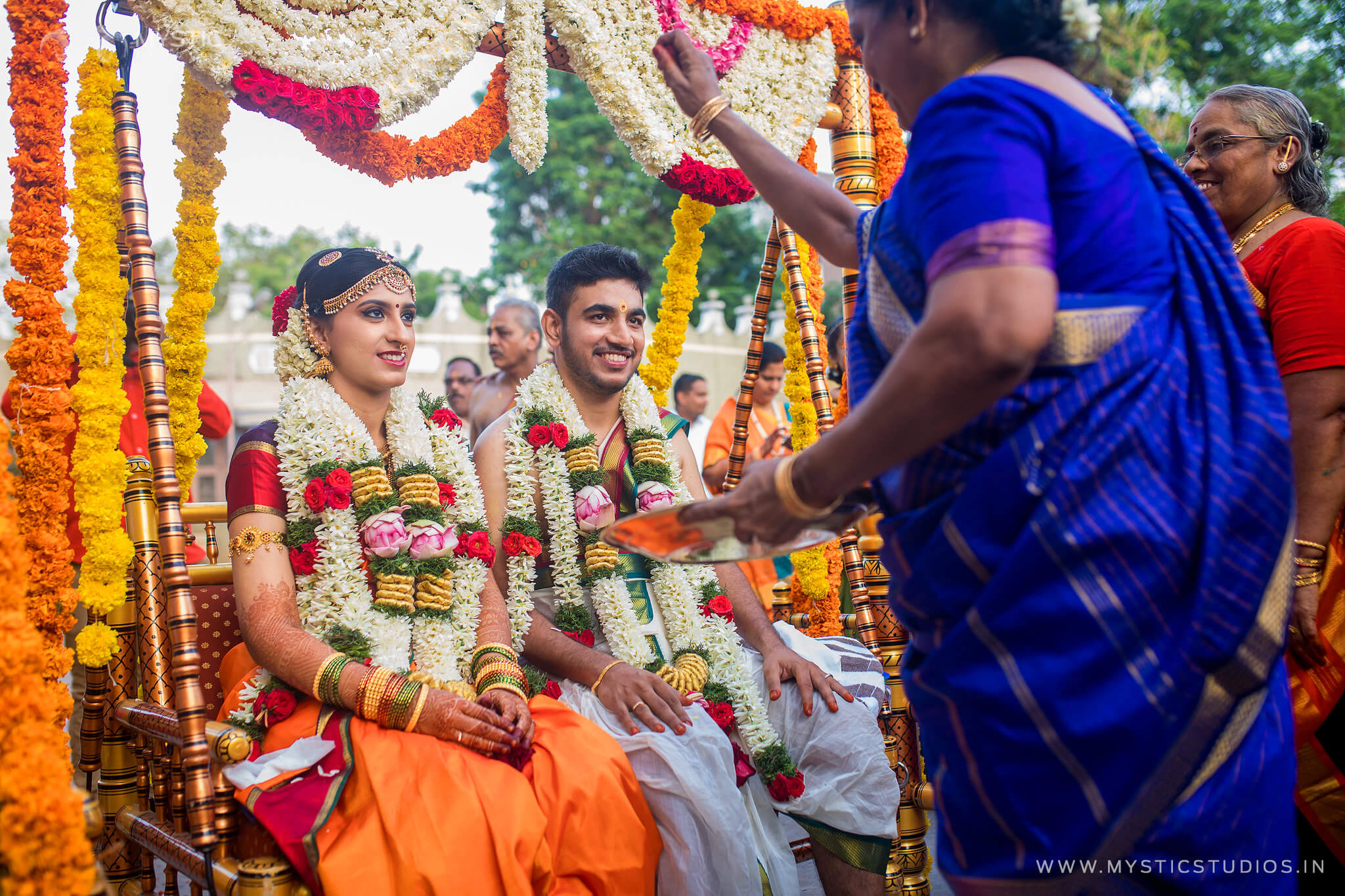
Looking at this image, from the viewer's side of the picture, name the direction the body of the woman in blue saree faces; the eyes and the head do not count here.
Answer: to the viewer's left

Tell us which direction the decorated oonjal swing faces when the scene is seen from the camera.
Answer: facing the viewer and to the right of the viewer

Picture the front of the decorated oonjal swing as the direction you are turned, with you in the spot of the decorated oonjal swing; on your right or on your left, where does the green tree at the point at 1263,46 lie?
on your left

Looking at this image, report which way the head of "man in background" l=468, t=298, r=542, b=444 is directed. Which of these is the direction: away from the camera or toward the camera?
toward the camera

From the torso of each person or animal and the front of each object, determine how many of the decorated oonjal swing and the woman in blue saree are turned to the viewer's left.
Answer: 1

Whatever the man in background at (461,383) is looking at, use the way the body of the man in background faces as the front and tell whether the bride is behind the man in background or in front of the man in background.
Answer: in front

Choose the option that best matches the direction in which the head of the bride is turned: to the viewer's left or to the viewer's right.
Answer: to the viewer's right

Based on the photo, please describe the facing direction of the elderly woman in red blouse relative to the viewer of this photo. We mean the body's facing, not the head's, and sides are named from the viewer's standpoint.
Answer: facing to the left of the viewer

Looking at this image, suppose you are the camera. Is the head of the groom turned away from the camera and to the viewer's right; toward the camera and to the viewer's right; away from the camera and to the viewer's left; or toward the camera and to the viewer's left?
toward the camera and to the viewer's right

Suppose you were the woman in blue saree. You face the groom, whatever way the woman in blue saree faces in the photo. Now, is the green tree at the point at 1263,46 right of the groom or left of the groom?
right

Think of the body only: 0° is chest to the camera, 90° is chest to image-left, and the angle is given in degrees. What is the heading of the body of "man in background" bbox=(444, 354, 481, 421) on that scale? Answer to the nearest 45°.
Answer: approximately 45°

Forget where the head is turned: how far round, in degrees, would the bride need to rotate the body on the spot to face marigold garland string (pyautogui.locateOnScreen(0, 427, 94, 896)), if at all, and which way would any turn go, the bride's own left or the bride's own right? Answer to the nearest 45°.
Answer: approximately 90° to the bride's own right
